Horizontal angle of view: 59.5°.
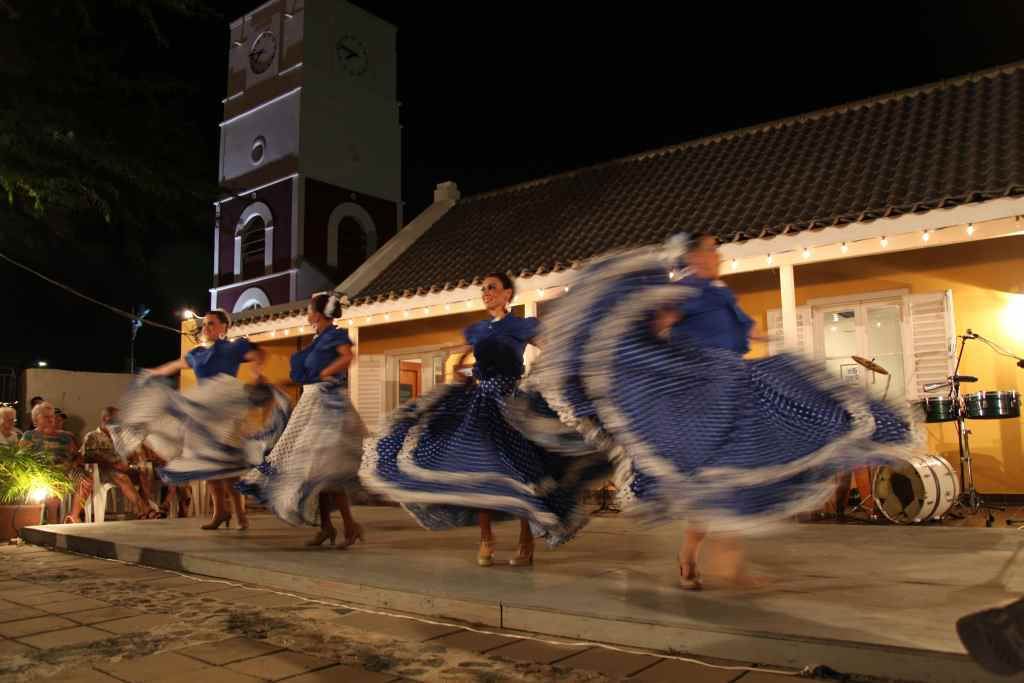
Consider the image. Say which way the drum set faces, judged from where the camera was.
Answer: facing the viewer and to the left of the viewer

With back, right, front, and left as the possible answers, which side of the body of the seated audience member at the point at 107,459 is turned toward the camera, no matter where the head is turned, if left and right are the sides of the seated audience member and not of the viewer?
right

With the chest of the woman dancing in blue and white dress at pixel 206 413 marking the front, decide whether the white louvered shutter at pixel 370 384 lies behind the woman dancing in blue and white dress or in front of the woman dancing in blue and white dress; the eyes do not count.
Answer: behind

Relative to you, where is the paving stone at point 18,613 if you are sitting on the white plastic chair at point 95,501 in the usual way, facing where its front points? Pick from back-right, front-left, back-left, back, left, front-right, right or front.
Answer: right

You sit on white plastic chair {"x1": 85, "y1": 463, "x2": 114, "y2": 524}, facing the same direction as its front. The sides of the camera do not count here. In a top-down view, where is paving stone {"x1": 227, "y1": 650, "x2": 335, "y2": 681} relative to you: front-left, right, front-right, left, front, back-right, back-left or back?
right

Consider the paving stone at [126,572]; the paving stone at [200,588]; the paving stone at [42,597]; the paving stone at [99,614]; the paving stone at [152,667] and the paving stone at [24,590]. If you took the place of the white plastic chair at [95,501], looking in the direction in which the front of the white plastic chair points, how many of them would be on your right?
6

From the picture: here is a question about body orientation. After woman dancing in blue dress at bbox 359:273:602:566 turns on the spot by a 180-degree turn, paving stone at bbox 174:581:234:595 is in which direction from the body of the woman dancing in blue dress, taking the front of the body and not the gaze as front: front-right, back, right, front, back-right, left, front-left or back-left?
back-left

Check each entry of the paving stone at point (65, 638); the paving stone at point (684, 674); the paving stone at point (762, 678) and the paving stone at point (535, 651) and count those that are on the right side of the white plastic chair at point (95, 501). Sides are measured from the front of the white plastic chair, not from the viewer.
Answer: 4

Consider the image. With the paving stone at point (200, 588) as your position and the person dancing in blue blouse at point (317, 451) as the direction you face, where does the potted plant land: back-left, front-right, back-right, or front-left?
front-left

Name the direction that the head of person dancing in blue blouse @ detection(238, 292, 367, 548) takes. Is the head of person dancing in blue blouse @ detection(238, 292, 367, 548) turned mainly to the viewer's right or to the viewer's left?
to the viewer's left

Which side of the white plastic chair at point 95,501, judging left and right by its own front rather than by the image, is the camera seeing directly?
right

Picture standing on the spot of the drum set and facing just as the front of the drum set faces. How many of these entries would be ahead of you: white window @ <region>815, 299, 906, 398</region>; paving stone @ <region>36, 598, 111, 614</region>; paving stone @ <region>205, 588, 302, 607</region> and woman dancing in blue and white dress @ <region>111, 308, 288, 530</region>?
3

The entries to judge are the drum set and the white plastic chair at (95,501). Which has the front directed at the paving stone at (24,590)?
the drum set
